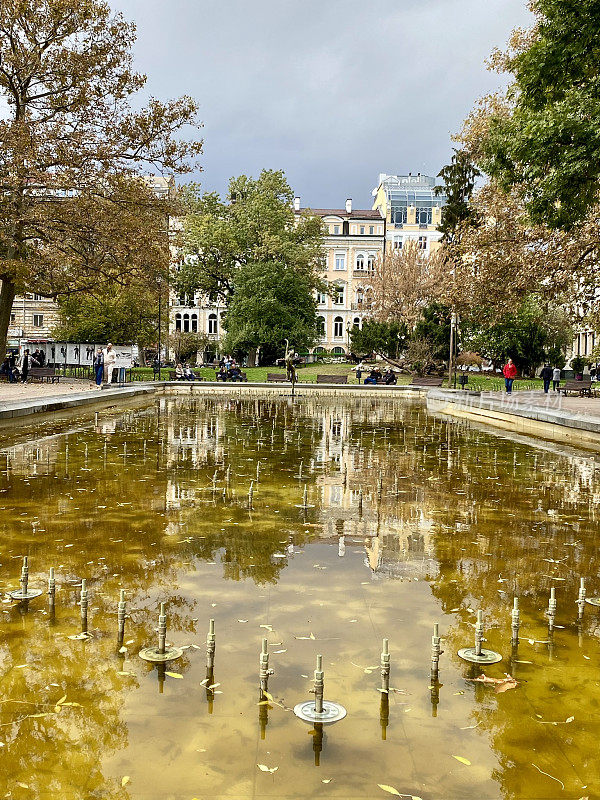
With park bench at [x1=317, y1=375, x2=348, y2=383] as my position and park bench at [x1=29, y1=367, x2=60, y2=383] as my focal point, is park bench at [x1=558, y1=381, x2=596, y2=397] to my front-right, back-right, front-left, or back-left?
back-left

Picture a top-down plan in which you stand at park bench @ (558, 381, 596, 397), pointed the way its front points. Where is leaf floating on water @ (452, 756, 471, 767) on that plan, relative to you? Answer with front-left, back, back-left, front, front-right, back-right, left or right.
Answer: front-left

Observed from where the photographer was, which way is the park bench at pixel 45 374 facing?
facing the viewer and to the right of the viewer

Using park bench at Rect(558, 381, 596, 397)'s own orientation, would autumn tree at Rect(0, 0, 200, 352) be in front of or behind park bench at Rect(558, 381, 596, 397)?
in front

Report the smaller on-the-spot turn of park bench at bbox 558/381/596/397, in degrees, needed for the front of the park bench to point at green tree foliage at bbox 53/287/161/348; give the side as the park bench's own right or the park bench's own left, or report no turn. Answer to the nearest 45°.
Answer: approximately 45° to the park bench's own right

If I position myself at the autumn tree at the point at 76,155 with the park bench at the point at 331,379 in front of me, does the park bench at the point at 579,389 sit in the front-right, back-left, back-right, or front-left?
front-right

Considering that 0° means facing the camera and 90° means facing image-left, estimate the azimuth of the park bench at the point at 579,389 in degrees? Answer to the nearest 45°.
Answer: approximately 45°

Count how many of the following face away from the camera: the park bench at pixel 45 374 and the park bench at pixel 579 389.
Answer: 0

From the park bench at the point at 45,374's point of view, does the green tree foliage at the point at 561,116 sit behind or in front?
in front

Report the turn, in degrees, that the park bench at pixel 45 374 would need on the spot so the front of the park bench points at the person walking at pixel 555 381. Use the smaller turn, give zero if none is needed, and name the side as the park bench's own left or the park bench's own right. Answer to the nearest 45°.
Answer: approximately 45° to the park bench's own left

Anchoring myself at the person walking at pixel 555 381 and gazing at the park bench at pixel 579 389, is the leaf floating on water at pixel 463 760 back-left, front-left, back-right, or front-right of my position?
front-right
